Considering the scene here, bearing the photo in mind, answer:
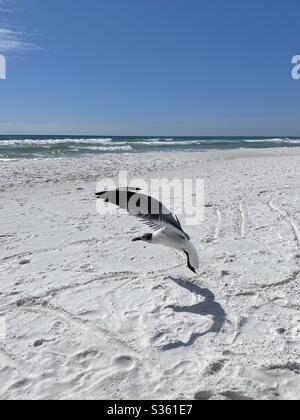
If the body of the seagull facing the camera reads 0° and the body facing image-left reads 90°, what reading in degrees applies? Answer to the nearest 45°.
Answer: approximately 90°
